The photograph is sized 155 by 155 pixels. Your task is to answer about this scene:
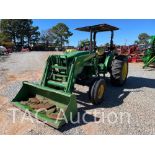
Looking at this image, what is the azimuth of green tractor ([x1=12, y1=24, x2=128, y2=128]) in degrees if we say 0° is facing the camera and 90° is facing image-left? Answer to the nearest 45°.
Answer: approximately 45°

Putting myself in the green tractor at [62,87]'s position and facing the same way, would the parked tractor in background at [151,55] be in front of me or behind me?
behind
